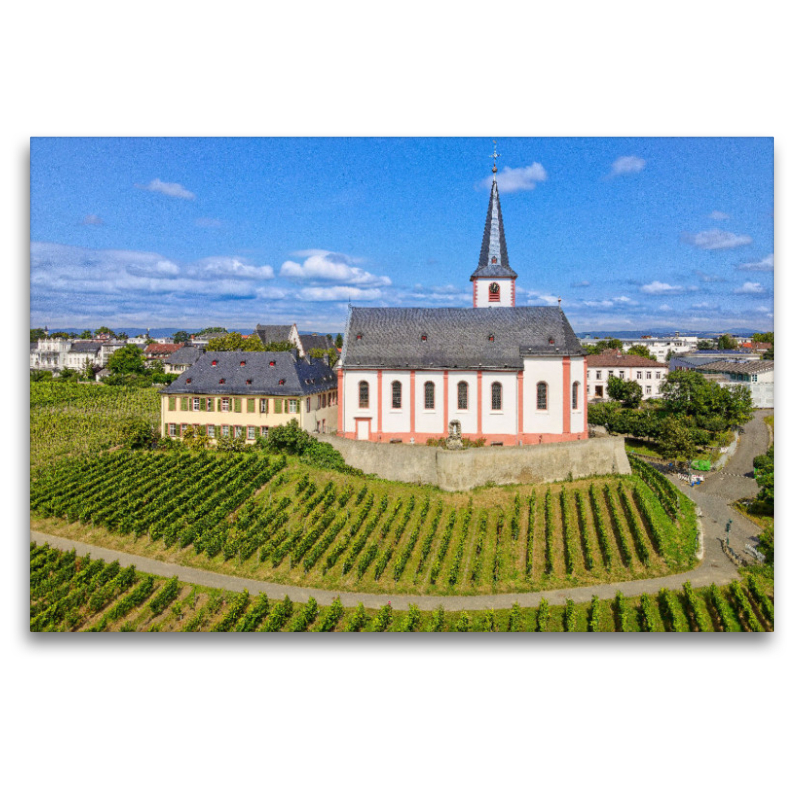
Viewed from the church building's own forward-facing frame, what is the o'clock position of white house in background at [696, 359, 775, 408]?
The white house in background is roughly at 7 o'clock from the church building.

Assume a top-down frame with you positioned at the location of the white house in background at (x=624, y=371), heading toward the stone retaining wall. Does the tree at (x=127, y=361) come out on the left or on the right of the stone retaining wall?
right

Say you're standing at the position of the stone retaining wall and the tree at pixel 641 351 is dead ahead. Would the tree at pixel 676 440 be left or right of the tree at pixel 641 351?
right
